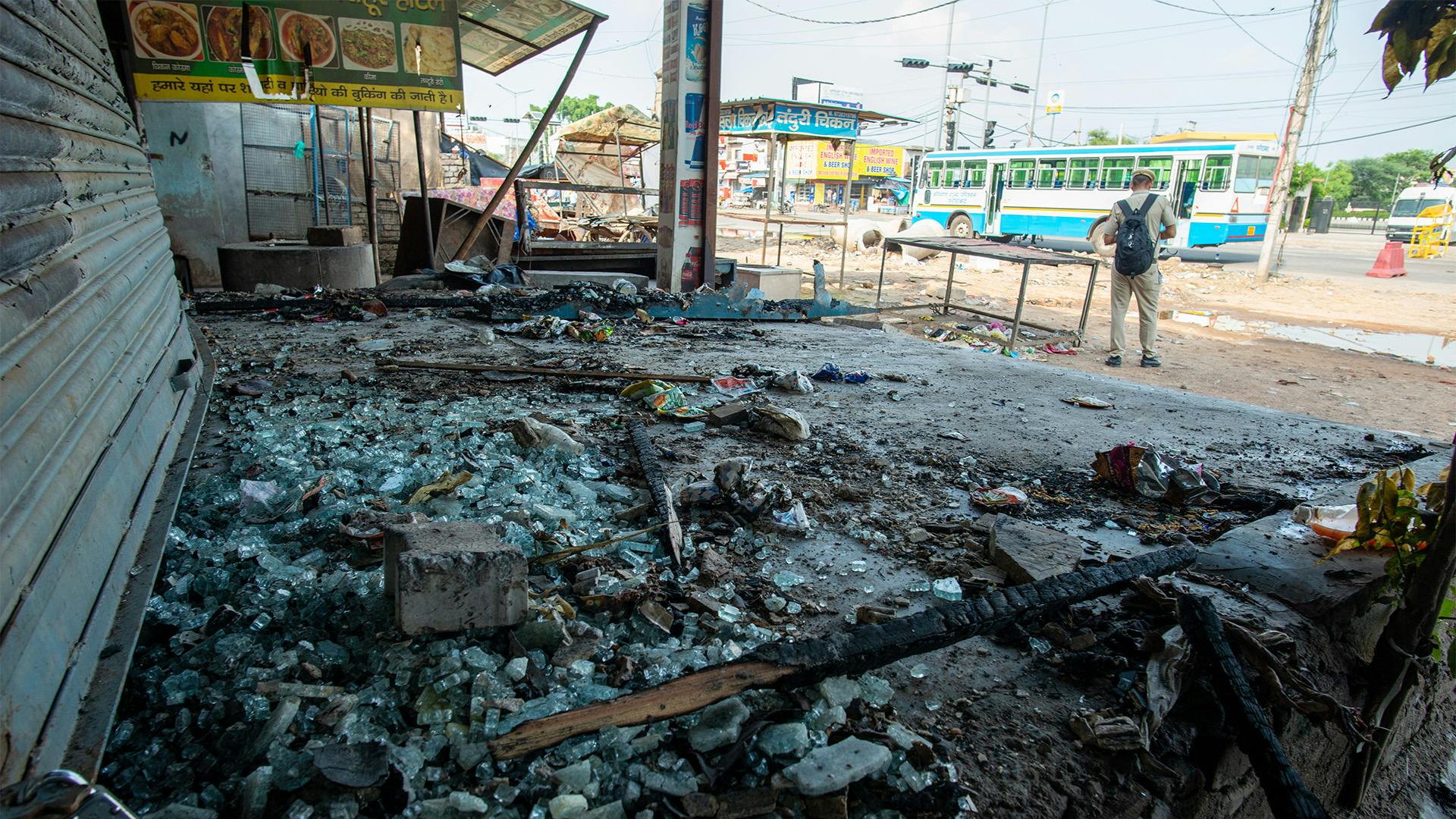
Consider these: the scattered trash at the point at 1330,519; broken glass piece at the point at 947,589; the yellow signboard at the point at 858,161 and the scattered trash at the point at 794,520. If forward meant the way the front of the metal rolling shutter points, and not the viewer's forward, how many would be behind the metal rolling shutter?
0

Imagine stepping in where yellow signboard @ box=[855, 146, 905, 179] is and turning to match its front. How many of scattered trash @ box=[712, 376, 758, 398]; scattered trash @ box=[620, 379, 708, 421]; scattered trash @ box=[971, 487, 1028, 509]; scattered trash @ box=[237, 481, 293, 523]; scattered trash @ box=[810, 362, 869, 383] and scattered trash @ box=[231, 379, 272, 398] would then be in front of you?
6

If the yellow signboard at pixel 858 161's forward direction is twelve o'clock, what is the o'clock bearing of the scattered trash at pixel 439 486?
The scattered trash is roughly at 12 o'clock from the yellow signboard.

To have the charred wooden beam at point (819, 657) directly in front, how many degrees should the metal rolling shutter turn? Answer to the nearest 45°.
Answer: approximately 45° to its right

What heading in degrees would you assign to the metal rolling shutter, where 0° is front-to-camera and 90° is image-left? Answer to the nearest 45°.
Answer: approximately 270°

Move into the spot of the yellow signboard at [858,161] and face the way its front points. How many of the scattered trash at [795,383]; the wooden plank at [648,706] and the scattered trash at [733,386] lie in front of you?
3

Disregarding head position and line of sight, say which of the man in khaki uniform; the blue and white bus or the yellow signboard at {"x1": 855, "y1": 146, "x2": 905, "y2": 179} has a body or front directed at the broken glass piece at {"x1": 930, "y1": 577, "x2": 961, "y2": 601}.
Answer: the yellow signboard

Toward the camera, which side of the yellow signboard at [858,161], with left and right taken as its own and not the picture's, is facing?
front

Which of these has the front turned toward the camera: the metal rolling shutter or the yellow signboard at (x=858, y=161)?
the yellow signboard

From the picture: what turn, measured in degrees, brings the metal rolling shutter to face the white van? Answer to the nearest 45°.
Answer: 0° — it already faces it

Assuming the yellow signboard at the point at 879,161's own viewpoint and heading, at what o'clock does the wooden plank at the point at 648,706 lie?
The wooden plank is roughly at 12 o'clock from the yellow signboard.

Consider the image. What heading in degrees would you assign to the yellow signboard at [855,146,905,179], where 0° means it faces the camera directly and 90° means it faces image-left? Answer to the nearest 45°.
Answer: approximately 0°

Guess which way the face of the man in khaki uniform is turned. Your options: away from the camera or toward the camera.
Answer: away from the camera

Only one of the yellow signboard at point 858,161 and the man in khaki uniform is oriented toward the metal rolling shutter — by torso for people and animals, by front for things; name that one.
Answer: the yellow signboard

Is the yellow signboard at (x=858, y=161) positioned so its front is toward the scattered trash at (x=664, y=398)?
yes

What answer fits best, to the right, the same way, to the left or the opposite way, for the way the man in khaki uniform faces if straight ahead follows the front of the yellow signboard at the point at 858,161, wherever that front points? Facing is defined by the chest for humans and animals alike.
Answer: the opposite way

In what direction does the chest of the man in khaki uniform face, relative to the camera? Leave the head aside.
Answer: away from the camera
